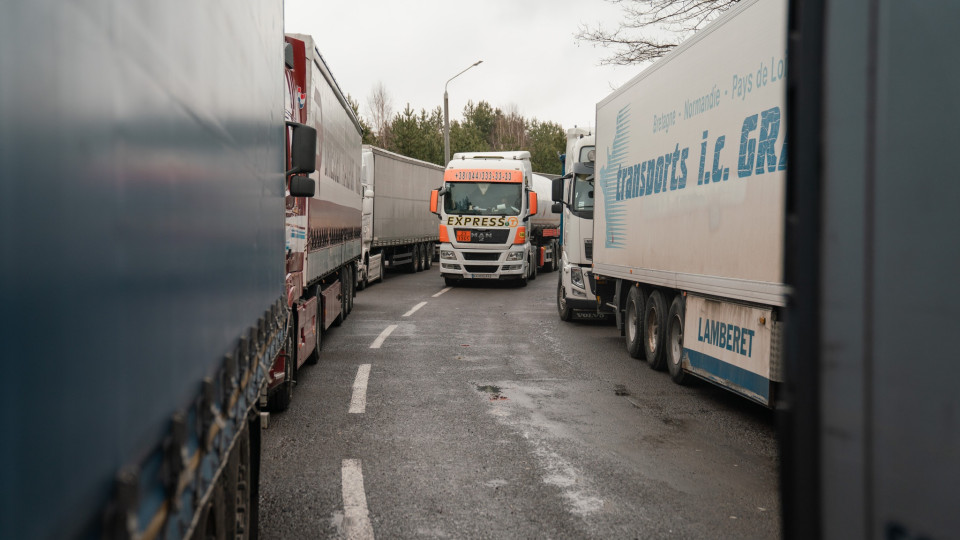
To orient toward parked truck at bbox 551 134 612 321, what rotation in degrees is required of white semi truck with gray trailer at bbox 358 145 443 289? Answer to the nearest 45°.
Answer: approximately 45° to its left

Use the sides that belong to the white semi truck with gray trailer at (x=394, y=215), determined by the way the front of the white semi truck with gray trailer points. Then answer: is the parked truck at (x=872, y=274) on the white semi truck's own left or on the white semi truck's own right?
on the white semi truck's own left

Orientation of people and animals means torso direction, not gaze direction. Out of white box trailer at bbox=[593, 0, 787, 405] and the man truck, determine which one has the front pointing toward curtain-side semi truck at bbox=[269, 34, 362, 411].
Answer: the man truck

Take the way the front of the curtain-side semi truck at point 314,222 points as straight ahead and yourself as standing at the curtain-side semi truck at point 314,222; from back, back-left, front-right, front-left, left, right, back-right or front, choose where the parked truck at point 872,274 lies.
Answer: front-left

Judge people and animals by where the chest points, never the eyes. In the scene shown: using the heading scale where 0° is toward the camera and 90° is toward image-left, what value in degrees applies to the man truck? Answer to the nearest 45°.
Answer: approximately 0°

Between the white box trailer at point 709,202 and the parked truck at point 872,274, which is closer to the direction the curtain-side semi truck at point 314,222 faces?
the parked truck

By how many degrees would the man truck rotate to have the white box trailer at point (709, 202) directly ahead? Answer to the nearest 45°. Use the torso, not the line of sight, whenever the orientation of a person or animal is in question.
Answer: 0° — it already faces it

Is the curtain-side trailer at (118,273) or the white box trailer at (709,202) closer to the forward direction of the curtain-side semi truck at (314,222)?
the curtain-side trailer

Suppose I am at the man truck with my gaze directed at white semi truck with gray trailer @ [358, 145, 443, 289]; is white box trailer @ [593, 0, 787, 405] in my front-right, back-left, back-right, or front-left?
back-left

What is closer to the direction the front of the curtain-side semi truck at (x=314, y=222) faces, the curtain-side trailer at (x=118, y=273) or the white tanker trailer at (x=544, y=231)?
the curtain-side trailer
